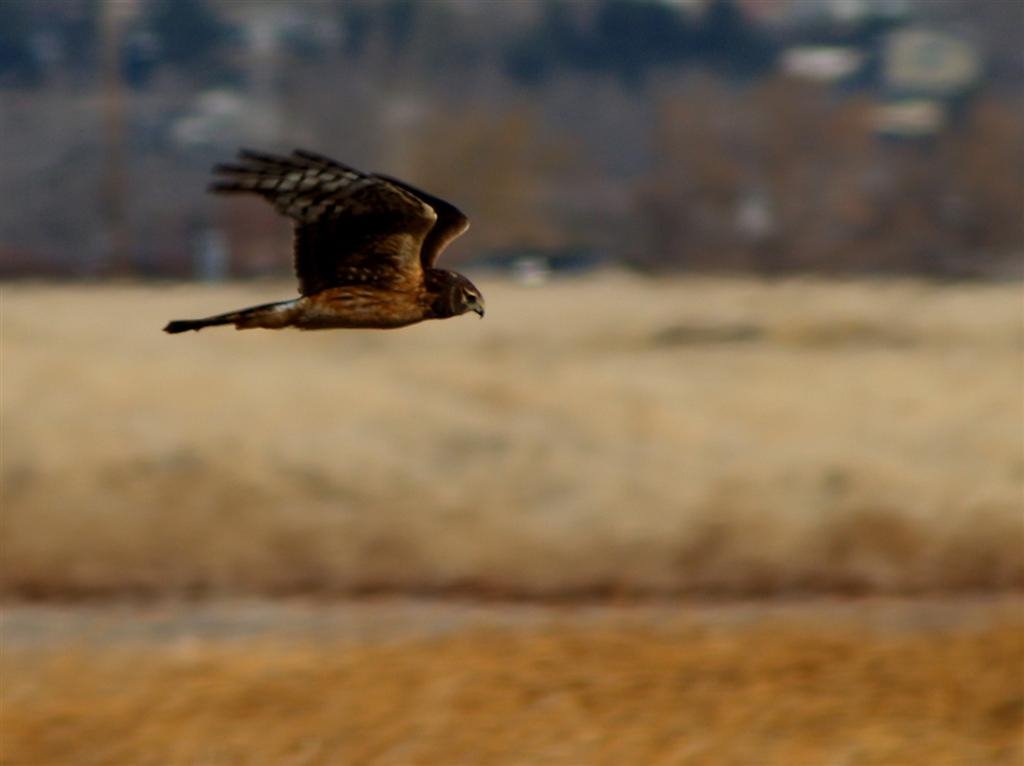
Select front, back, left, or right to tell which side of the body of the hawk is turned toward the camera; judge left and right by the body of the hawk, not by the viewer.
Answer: right
